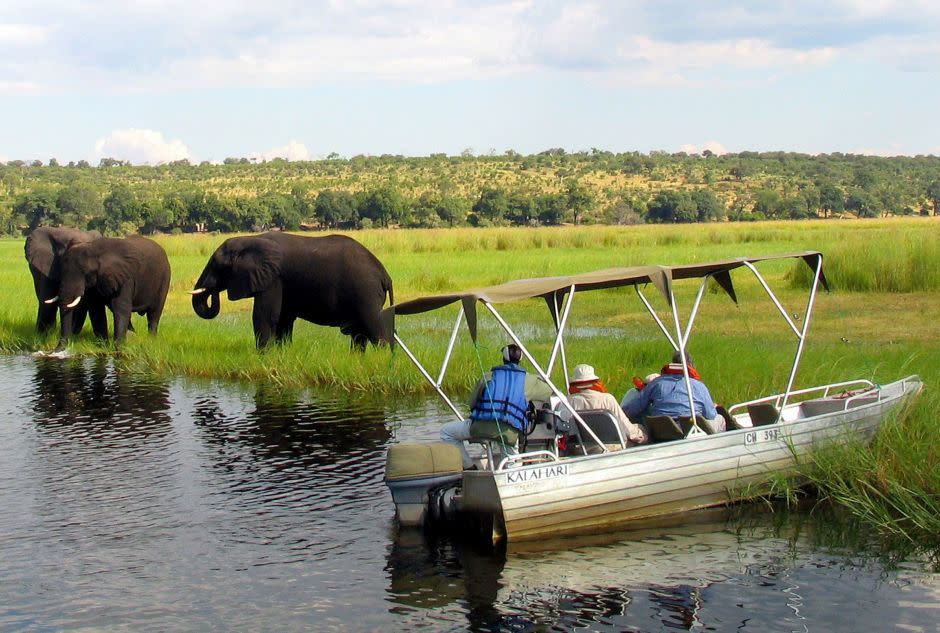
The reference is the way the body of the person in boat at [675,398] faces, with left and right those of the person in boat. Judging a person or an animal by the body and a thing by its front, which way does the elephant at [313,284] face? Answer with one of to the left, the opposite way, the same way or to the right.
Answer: to the left

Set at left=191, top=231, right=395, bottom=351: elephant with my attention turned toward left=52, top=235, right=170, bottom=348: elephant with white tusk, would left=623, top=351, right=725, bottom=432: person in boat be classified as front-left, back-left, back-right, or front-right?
back-left

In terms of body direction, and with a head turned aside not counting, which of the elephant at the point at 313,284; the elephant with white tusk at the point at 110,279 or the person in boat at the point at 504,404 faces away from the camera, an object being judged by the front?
the person in boat

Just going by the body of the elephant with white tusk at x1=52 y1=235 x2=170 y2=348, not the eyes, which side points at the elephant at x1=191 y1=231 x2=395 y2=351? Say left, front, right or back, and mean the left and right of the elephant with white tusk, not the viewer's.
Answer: left

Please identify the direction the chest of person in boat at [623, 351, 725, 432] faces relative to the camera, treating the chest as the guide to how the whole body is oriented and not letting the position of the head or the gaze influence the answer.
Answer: away from the camera

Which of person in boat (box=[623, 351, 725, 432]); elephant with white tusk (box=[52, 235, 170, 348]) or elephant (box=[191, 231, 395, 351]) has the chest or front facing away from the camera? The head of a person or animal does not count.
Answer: the person in boat

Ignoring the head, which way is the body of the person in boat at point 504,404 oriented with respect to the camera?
away from the camera

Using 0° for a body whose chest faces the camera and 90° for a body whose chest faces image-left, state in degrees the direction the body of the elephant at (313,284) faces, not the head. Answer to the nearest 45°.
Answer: approximately 90°

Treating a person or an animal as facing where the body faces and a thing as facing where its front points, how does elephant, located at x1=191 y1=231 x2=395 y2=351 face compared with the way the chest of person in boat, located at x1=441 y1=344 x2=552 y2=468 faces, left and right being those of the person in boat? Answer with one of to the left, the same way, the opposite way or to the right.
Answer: to the left

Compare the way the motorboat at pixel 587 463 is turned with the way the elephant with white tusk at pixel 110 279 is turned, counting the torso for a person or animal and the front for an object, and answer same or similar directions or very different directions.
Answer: very different directions
